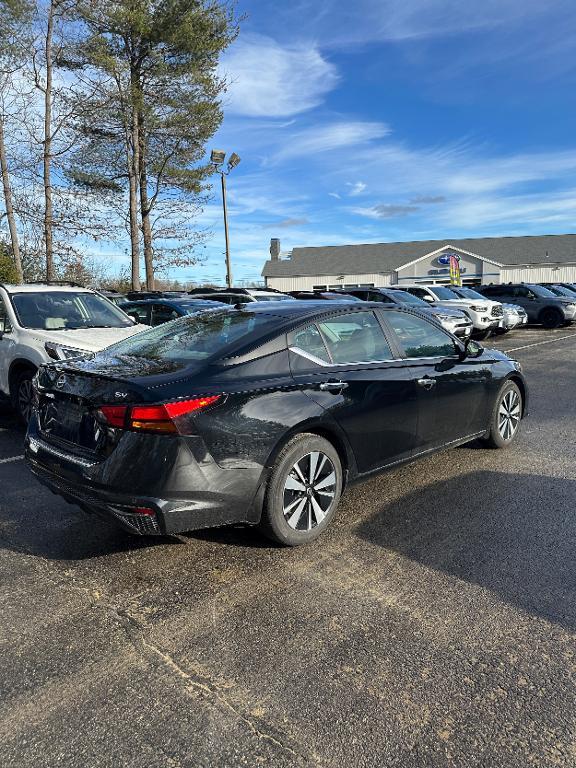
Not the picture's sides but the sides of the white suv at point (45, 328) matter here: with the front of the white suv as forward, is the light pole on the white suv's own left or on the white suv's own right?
on the white suv's own left

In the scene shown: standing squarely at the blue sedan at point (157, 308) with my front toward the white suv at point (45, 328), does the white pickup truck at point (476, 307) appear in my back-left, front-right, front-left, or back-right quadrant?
back-left

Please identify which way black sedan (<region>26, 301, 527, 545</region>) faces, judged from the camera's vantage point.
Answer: facing away from the viewer and to the right of the viewer

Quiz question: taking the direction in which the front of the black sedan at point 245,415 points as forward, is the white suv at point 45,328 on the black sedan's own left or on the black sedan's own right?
on the black sedan's own left

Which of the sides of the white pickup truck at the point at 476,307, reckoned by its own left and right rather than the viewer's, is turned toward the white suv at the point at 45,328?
right

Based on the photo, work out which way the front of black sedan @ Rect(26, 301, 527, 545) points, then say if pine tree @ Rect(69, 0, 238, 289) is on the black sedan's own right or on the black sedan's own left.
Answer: on the black sedan's own left

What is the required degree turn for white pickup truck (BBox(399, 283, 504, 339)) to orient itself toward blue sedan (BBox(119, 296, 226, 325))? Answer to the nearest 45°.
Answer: approximately 90° to its right

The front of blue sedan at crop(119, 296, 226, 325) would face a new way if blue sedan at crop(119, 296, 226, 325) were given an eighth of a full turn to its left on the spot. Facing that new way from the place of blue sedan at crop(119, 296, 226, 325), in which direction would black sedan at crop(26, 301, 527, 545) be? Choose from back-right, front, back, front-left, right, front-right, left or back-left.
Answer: right

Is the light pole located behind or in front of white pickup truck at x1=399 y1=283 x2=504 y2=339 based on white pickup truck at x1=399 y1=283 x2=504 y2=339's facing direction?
behind

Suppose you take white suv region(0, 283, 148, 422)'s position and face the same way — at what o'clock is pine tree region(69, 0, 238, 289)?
The pine tree is roughly at 8 o'clock from the white suv.

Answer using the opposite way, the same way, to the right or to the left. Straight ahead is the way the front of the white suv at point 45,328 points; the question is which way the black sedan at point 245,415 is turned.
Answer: to the left

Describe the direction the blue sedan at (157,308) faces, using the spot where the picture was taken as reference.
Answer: facing the viewer and to the right of the viewer

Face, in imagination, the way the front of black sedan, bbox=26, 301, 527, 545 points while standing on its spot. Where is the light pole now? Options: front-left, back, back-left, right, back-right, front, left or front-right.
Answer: front-left
